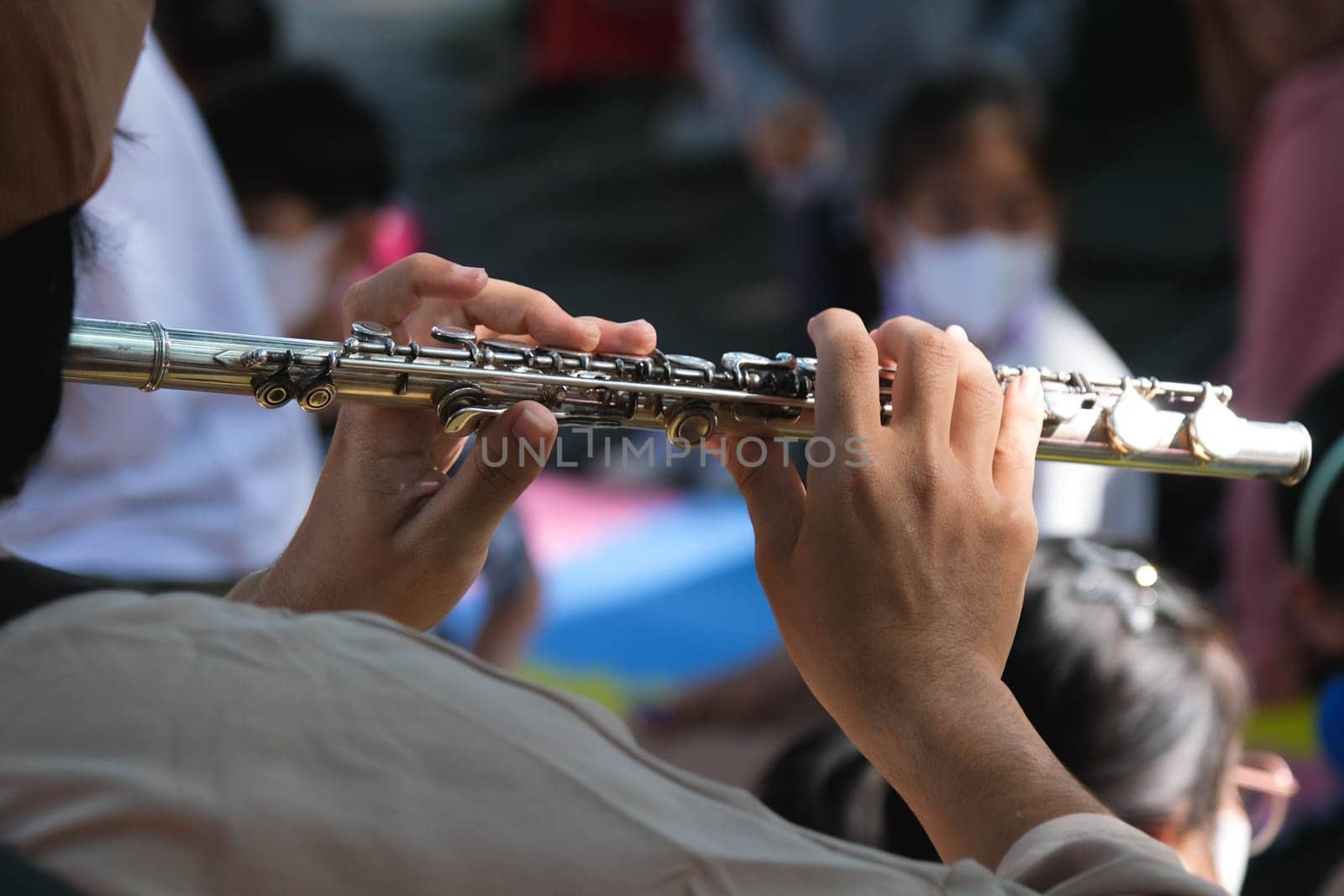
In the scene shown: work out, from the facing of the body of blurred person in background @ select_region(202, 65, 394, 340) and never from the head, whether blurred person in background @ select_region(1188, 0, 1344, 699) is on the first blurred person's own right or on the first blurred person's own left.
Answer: on the first blurred person's own left

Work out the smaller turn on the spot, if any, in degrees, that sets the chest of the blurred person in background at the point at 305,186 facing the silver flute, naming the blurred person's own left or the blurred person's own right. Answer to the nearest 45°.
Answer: approximately 45° to the blurred person's own left

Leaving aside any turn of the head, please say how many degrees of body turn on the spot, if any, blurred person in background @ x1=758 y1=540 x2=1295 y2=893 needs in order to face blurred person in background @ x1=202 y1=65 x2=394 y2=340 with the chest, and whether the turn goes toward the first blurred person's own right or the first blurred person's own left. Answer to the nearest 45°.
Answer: approximately 135° to the first blurred person's own left

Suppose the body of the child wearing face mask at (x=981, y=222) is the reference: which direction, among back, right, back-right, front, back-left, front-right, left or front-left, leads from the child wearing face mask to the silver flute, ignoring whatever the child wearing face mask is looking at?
front

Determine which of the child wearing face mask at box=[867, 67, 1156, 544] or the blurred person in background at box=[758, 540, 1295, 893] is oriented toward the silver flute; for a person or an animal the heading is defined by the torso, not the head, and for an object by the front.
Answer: the child wearing face mask

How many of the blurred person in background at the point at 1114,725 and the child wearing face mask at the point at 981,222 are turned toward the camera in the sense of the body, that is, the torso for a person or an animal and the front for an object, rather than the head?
1

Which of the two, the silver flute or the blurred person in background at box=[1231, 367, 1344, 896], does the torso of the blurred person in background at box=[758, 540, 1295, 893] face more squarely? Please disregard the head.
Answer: the blurred person in background

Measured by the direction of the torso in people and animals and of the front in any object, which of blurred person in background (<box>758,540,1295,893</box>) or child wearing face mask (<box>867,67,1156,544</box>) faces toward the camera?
the child wearing face mask

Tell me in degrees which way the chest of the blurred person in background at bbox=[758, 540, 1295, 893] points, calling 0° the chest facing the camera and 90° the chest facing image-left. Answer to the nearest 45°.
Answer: approximately 225°

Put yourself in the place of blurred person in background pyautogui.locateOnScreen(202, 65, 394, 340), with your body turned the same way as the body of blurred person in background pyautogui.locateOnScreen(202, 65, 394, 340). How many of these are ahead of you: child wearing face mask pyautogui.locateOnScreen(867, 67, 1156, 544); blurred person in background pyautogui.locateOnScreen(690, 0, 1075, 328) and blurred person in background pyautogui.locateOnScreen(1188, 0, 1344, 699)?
0

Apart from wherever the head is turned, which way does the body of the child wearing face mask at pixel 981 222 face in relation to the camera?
toward the camera

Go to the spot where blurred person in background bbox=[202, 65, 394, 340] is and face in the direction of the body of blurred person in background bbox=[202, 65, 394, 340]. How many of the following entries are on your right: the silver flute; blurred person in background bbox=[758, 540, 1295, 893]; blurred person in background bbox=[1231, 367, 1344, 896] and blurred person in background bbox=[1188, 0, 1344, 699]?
0

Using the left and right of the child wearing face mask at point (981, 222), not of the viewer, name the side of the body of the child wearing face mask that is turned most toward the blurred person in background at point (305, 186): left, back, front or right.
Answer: right

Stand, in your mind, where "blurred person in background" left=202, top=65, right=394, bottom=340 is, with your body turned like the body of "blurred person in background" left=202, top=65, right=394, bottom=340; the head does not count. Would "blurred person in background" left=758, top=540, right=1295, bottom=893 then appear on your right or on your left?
on your left

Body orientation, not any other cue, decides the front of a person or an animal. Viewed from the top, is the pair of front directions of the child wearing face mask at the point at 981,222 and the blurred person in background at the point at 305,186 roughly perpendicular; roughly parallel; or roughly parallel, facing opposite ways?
roughly parallel

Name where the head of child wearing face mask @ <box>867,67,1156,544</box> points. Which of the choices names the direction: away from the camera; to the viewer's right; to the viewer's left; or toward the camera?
toward the camera

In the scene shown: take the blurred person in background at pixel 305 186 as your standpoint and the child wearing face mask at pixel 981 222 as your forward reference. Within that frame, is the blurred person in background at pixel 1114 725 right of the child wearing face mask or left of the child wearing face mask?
right

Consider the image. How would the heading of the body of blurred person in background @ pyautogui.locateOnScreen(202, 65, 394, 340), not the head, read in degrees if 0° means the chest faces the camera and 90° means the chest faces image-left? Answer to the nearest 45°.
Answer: approximately 45°
